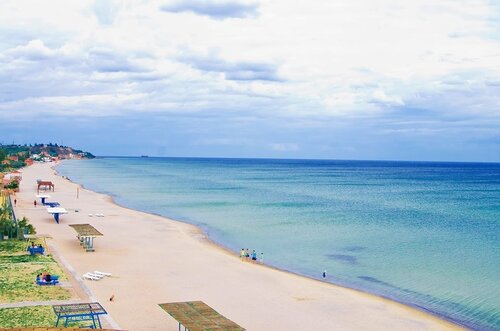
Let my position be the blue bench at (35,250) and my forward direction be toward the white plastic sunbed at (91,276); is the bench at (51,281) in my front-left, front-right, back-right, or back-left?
front-right

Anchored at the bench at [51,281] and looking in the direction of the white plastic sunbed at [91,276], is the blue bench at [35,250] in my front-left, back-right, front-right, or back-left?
front-left
